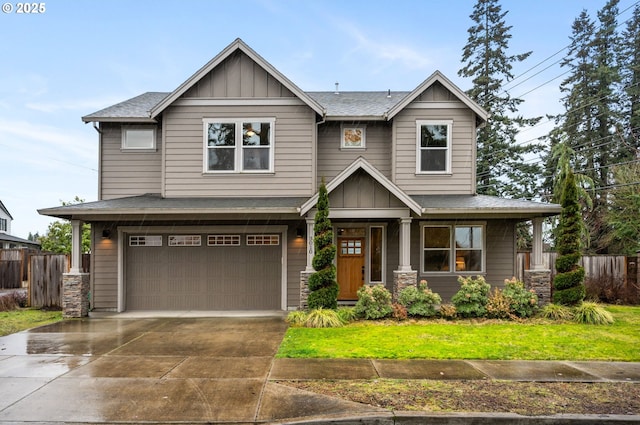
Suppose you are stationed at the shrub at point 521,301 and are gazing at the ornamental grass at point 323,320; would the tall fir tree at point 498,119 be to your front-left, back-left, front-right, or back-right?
back-right

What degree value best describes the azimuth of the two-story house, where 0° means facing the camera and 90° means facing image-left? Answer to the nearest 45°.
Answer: approximately 0°

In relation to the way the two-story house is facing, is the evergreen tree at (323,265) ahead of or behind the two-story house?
ahead

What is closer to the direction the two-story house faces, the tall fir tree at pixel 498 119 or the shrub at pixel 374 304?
the shrub

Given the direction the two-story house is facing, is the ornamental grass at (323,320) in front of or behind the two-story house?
in front
